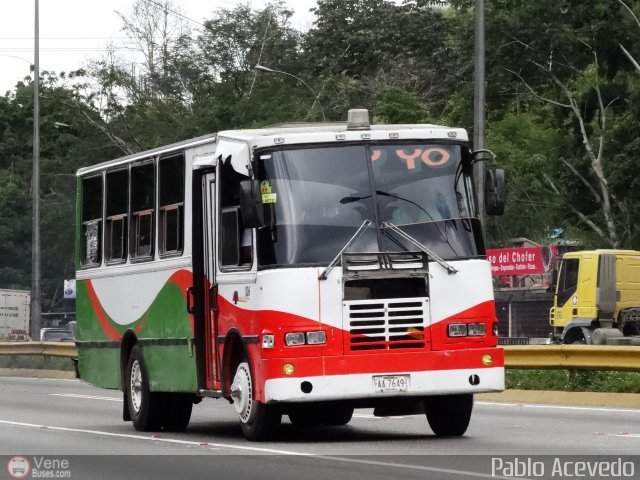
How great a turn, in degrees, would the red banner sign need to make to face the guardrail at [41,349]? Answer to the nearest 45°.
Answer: approximately 45° to its right

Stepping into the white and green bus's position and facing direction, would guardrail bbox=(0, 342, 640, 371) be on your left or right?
on your left

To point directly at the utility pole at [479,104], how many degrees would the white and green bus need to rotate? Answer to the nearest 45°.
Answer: approximately 135° to its left

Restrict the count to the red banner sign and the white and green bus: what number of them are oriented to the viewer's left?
0

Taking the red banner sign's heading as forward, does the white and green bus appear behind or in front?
in front

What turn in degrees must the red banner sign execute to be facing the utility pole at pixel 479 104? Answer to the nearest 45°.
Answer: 0° — it already faces it

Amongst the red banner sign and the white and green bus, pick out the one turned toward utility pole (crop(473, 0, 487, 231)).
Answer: the red banner sign

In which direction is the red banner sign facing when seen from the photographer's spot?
facing the viewer

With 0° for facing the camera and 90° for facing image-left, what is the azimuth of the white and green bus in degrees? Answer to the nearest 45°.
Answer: approximately 315°

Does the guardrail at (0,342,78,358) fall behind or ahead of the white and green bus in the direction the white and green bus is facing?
behind
